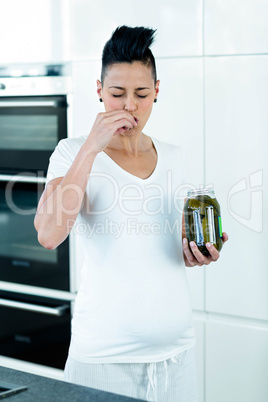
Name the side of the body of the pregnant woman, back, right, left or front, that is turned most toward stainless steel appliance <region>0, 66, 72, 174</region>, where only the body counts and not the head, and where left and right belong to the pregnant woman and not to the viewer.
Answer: back

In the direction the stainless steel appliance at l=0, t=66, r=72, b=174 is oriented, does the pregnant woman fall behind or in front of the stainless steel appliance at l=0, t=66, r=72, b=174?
in front

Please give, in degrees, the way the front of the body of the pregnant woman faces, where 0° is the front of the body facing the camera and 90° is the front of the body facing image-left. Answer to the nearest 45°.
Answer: approximately 315°
